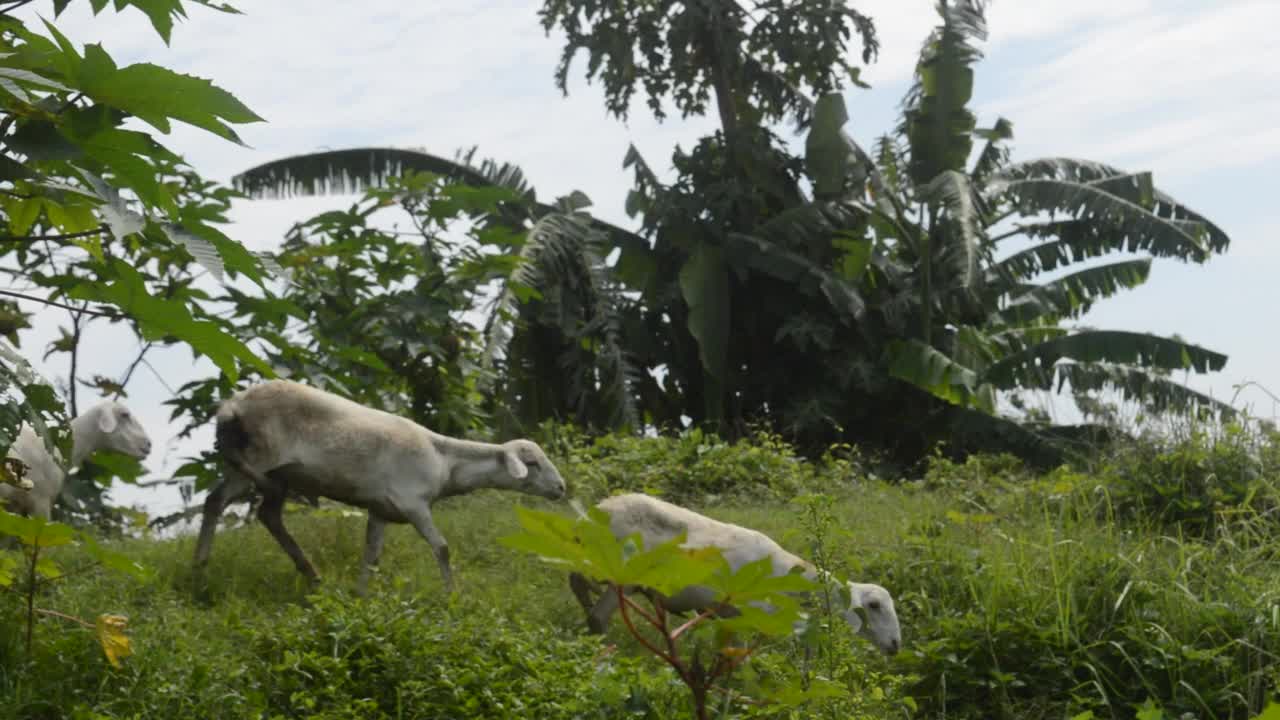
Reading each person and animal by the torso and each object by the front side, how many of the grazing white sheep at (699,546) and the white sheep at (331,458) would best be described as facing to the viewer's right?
2

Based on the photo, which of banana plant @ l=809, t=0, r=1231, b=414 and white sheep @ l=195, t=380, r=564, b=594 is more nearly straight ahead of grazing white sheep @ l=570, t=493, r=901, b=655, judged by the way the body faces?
the banana plant

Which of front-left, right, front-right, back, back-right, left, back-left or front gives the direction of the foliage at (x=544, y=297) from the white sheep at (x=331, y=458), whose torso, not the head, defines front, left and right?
left

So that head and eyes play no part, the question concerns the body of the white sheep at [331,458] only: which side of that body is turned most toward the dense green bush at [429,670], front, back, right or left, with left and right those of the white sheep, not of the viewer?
right

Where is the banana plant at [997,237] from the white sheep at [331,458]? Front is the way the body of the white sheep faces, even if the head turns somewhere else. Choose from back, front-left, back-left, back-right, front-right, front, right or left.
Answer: front-left

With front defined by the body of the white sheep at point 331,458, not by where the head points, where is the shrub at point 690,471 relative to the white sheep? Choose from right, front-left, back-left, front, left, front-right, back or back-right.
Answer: front-left

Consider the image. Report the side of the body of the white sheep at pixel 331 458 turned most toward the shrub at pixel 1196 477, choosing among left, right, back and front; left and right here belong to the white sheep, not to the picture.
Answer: front

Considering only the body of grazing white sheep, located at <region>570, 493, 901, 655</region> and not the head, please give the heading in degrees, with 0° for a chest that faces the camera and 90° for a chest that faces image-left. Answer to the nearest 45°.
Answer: approximately 270°

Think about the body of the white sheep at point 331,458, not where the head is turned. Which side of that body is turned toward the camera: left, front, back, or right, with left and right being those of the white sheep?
right

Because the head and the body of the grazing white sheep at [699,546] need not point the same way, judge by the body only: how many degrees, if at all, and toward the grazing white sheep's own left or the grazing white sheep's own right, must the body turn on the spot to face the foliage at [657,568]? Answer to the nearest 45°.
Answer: approximately 90° to the grazing white sheep's own right

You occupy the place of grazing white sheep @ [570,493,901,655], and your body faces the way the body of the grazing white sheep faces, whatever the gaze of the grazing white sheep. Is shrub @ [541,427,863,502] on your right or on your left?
on your left
